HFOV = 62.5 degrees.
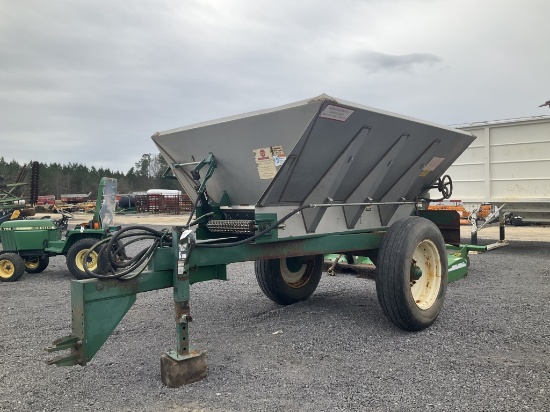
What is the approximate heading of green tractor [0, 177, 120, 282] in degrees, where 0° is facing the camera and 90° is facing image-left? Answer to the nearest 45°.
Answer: approximately 90°
